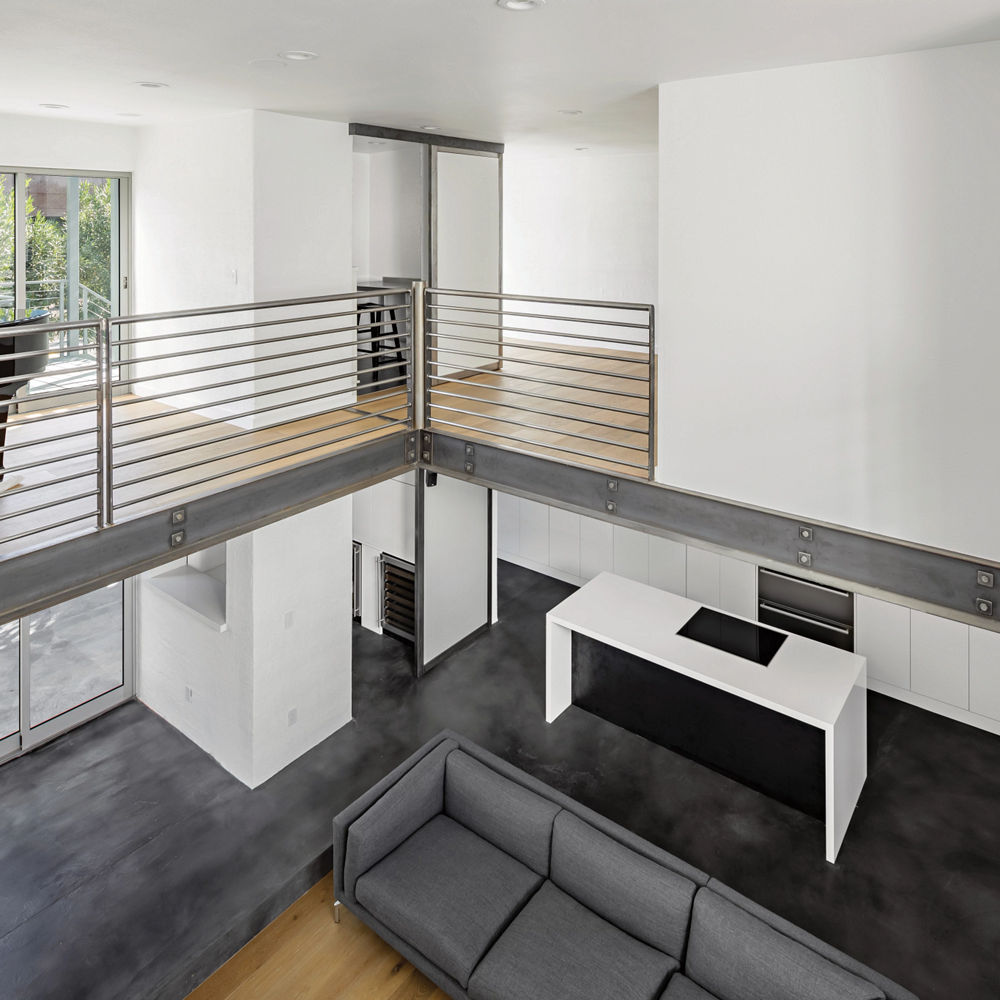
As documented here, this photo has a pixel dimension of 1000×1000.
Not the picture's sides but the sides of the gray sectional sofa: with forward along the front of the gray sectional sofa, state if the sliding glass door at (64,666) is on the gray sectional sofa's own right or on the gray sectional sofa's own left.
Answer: on the gray sectional sofa's own right

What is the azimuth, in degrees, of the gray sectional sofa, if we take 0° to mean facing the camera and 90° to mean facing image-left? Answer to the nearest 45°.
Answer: approximately 45°
